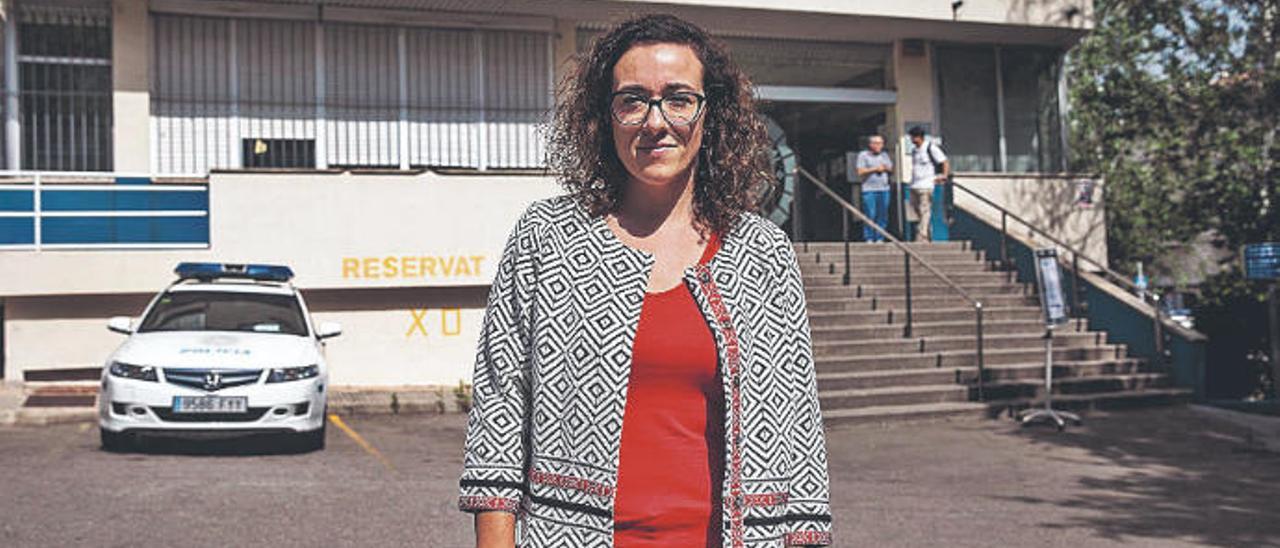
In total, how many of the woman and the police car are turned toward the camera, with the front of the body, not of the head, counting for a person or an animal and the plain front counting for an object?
2

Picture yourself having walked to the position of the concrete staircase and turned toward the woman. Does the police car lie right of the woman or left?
right

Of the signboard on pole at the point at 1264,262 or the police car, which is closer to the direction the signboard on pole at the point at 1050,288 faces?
the police car

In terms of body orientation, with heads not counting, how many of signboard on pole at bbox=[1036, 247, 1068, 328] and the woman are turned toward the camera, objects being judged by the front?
2

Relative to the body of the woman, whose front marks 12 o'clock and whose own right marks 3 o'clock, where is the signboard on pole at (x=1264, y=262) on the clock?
The signboard on pole is roughly at 7 o'clock from the woman.

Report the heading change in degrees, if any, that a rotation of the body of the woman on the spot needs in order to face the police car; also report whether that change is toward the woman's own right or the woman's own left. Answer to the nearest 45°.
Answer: approximately 135° to the woman's own right

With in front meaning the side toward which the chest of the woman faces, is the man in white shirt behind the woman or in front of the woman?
behind
